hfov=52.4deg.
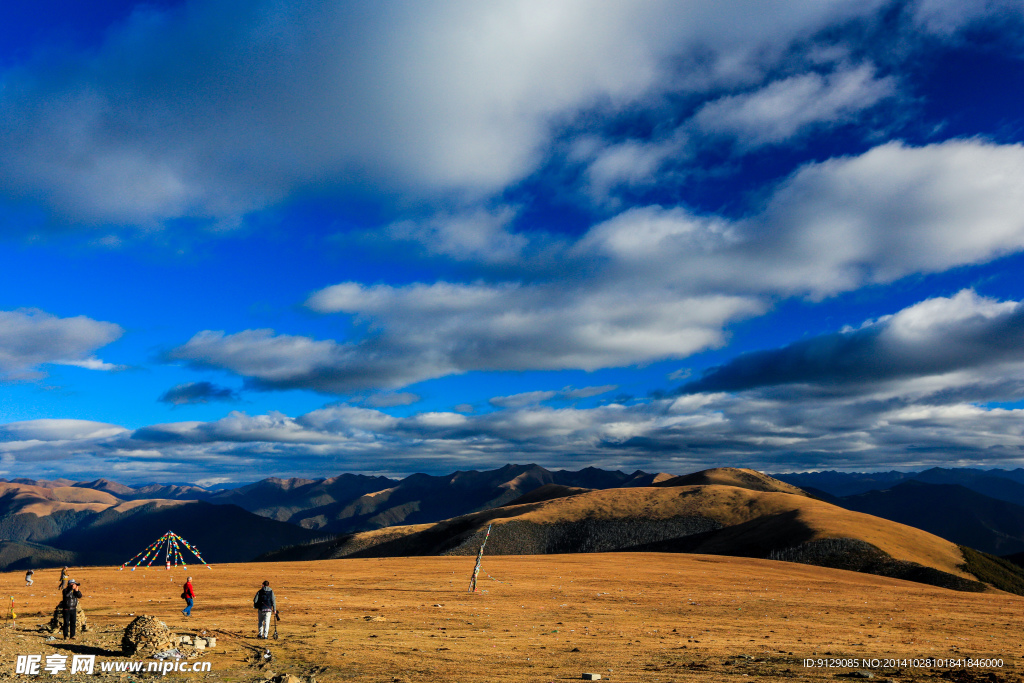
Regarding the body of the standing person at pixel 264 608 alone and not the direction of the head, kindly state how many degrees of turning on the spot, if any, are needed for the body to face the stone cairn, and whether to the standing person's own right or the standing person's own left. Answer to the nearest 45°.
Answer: approximately 135° to the standing person's own left

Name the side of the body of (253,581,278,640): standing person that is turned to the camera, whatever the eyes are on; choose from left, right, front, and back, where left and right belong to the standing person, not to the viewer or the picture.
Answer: back

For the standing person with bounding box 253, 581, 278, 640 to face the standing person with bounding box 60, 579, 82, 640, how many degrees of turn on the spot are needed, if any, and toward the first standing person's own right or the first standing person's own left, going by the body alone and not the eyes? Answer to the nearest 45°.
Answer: approximately 90° to the first standing person's own left

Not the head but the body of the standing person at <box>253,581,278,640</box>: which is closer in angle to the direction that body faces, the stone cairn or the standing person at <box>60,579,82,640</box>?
the standing person

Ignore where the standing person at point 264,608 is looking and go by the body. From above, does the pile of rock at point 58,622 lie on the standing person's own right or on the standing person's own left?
on the standing person's own left
